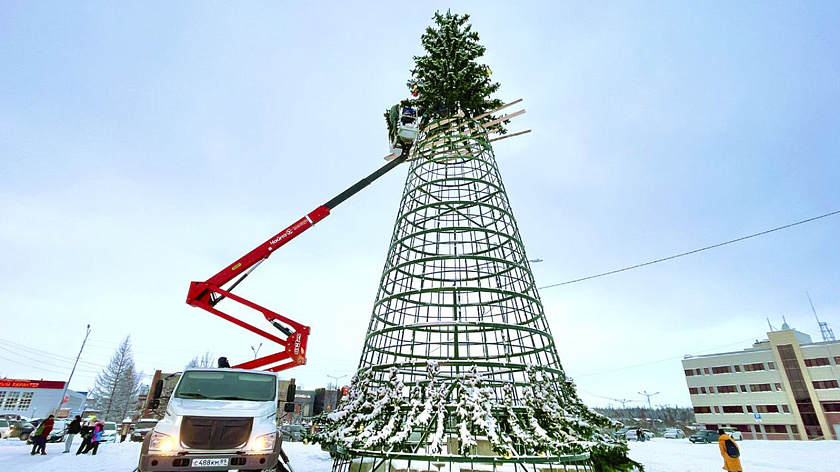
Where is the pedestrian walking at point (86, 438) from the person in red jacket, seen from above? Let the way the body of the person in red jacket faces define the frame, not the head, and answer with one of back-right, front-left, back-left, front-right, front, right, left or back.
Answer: front-left

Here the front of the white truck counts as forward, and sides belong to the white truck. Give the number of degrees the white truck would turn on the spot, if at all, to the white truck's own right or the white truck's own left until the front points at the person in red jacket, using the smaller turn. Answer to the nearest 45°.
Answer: approximately 135° to the white truck's own right

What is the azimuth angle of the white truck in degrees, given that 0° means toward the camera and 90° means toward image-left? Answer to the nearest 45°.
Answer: approximately 0°
